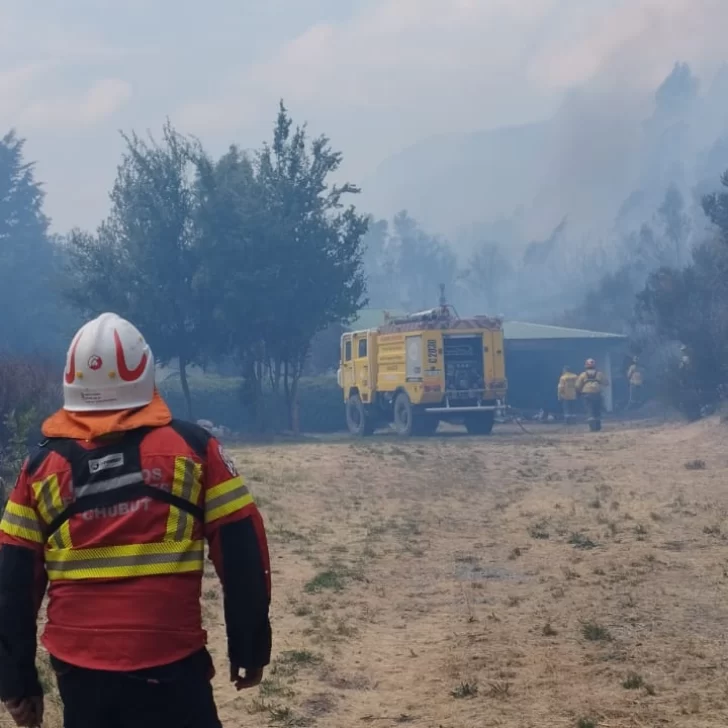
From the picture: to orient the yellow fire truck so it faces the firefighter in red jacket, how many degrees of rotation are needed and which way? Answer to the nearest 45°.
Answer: approximately 135° to its left

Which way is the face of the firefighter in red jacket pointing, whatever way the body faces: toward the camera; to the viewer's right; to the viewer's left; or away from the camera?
away from the camera

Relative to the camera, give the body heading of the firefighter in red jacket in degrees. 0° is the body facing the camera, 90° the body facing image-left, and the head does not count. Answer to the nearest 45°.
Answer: approximately 180°

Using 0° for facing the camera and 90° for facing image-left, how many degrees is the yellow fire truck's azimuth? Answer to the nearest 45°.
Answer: approximately 135°

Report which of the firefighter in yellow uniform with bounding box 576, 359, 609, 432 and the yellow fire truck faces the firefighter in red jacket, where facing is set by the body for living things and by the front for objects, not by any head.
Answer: the firefighter in yellow uniform

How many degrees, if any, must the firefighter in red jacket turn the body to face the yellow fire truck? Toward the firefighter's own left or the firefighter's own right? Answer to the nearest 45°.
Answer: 0° — they already face it

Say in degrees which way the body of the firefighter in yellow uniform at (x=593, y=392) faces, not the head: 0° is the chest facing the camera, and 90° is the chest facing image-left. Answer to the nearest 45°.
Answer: approximately 180°
